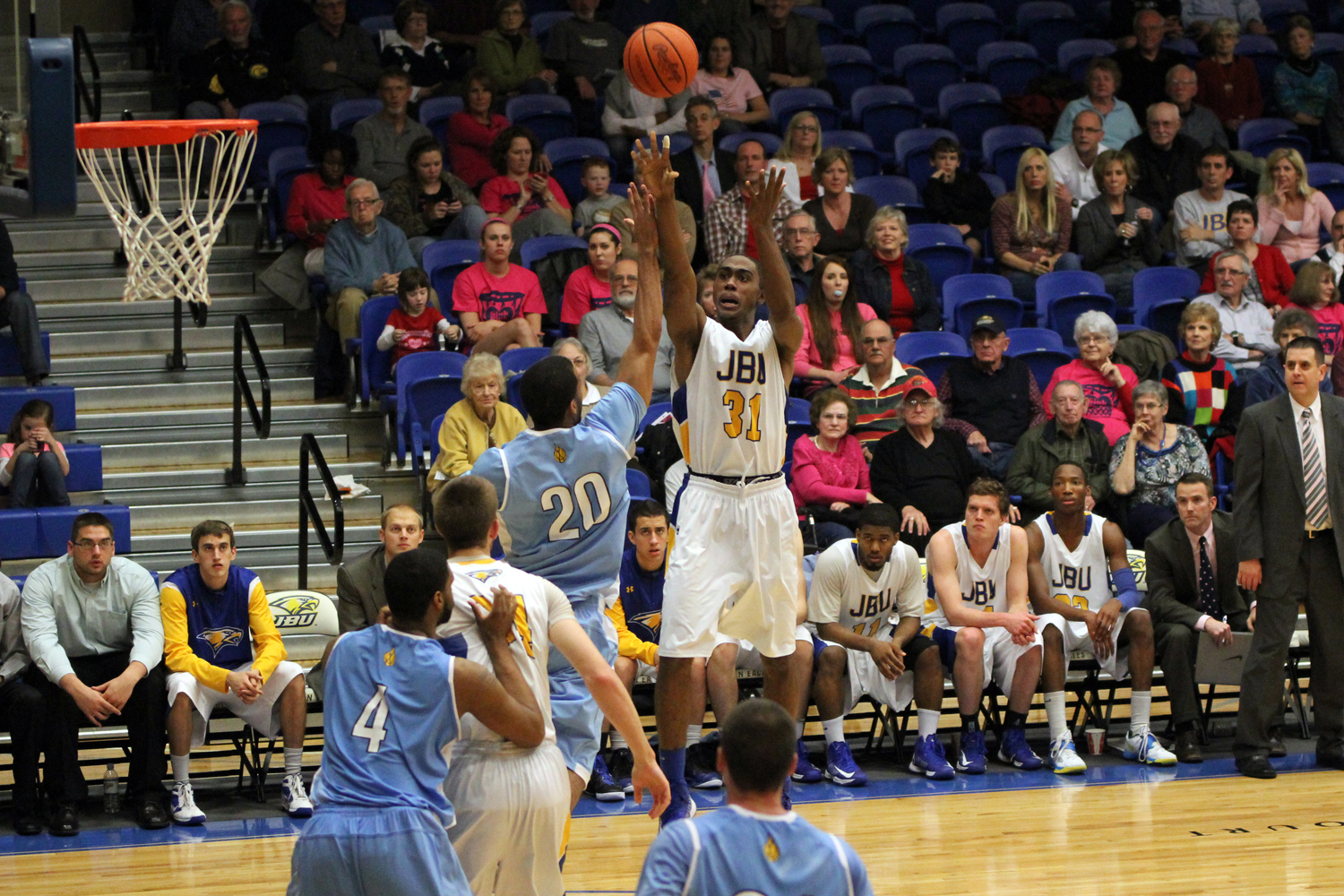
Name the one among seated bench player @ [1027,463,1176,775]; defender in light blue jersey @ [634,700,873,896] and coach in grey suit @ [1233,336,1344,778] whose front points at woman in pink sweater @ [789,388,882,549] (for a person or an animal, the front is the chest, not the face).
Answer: the defender in light blue jersey

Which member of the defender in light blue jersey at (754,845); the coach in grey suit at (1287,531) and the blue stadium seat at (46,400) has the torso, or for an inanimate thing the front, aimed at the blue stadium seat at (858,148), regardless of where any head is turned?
the defender in light blue jersey

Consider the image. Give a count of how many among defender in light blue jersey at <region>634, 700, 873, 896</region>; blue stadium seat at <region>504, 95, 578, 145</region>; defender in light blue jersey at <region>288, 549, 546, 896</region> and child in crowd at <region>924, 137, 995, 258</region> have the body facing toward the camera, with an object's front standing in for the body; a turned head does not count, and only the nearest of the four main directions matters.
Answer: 2

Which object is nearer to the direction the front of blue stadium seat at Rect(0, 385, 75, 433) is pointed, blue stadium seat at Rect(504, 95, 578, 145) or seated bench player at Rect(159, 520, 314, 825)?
the seated bench player

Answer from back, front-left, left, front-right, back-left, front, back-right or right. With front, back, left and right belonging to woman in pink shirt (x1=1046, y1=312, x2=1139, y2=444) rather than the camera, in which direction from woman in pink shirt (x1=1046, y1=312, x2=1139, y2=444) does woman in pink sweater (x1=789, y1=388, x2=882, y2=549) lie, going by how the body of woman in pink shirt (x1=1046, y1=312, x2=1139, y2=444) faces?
front-right

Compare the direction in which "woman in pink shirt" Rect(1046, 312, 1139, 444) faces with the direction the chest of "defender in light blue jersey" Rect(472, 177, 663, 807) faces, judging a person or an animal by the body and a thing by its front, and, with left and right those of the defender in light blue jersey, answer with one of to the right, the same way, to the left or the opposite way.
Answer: the opposite way

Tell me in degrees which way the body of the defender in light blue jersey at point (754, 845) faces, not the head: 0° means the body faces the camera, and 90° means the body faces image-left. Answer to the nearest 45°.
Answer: approximately 180°

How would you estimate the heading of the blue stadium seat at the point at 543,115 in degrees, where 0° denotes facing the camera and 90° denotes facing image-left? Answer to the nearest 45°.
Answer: approximately 0°

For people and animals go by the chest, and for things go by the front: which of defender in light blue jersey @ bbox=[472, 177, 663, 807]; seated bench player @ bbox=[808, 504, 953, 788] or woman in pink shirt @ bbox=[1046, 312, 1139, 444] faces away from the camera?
the defender in light blue jersey

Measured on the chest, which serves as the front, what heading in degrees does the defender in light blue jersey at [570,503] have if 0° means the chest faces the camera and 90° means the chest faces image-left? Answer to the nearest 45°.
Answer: approximately 180°

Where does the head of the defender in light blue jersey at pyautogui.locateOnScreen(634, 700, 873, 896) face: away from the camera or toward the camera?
away from the camera

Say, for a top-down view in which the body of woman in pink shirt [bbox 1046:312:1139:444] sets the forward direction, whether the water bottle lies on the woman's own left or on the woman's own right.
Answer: on the woman's own right

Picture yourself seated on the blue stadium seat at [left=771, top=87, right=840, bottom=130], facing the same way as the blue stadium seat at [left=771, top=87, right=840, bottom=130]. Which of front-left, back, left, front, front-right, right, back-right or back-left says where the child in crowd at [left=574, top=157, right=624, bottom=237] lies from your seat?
front-right

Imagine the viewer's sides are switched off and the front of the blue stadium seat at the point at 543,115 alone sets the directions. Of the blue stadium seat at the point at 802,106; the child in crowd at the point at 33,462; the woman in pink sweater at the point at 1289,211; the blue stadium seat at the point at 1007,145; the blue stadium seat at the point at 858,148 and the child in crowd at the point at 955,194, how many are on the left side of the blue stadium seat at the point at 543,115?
5

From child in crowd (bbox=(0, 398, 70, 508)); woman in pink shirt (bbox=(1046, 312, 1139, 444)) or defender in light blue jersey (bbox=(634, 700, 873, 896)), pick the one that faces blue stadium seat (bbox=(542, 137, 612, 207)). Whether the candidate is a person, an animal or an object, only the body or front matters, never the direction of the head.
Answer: the defender in light blue jersey
